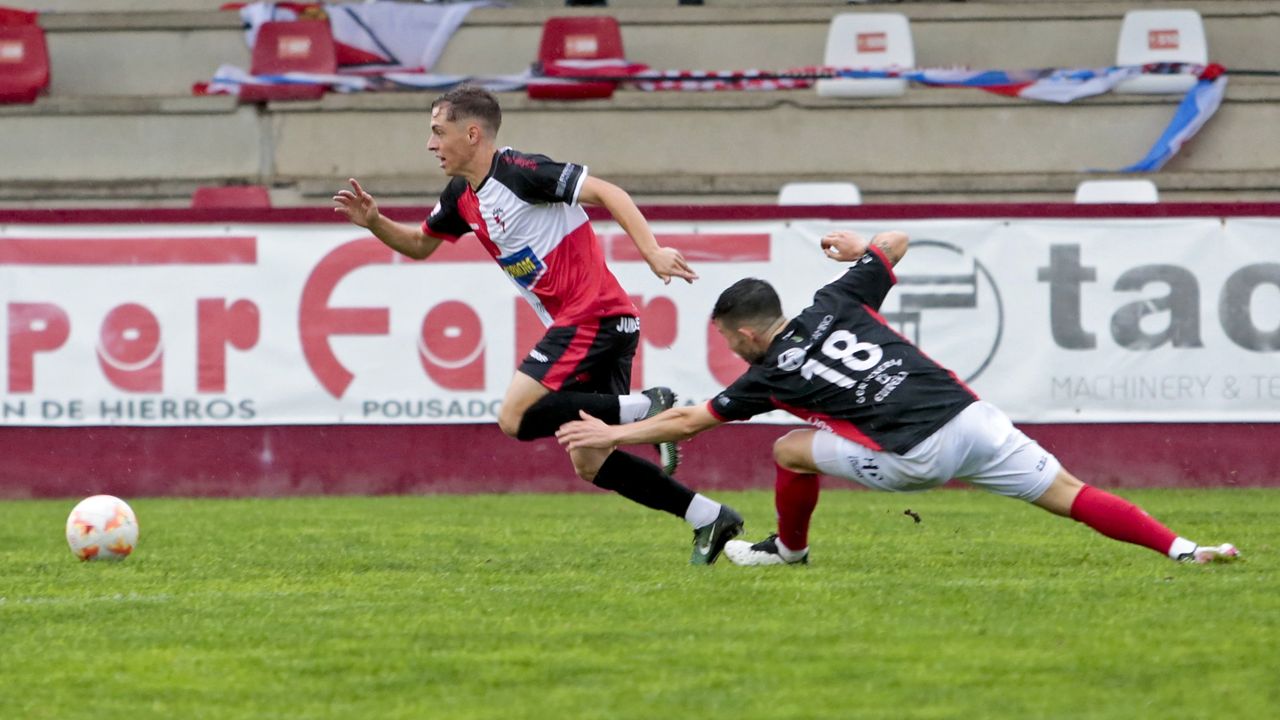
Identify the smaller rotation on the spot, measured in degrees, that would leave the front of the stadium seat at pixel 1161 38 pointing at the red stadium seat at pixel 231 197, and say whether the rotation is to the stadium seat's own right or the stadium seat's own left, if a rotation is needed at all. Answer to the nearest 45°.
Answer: approximately 45° to the stadium seat's own right

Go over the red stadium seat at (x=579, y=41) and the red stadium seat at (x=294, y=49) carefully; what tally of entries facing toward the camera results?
2

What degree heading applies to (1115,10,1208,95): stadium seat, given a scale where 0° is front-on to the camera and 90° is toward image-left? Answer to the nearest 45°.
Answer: approximately 0°

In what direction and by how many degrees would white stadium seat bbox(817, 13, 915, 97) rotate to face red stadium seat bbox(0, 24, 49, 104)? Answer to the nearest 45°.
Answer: approximately 90° to its right

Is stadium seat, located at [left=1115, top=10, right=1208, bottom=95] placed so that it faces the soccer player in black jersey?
yes

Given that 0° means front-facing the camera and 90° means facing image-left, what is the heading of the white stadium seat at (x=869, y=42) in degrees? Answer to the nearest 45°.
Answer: approximately 0°

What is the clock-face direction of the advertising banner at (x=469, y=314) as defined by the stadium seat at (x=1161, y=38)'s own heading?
The advertising banner is roughly at 1 o'clock from the stadium seat.
